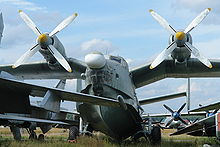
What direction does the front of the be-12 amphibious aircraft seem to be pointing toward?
toward the camera
